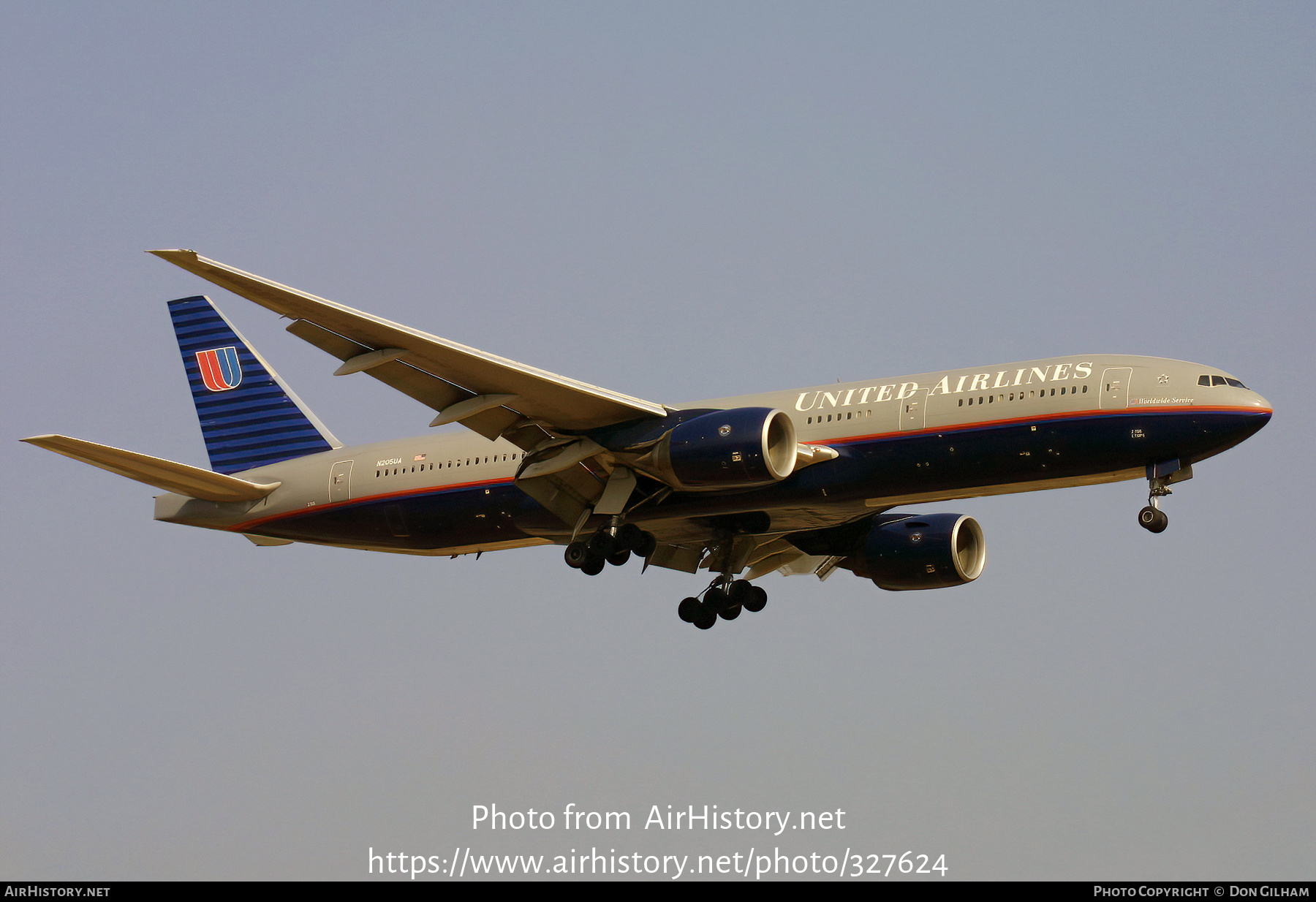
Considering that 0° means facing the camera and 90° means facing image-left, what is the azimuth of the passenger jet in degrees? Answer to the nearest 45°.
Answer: approximately 315°
